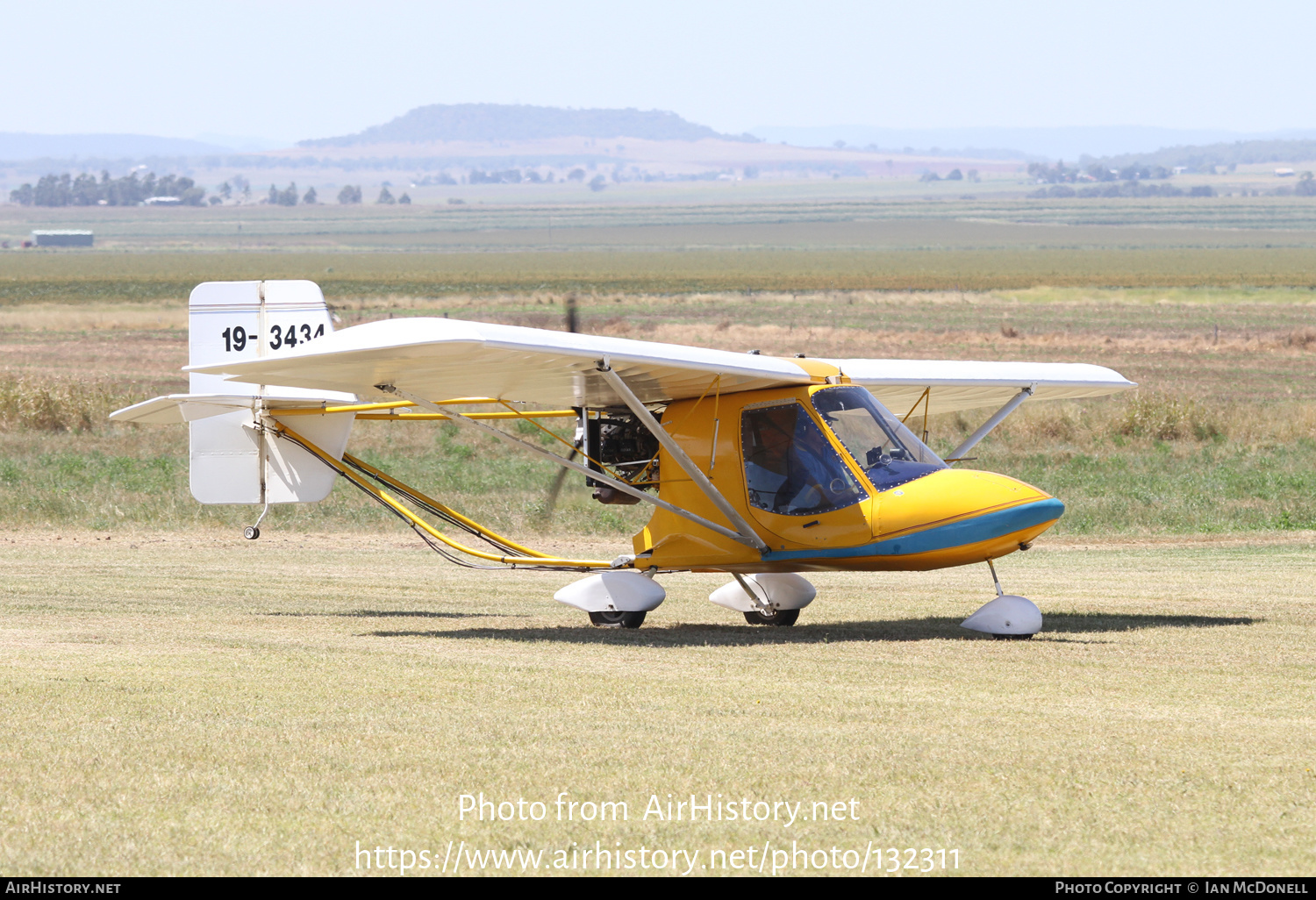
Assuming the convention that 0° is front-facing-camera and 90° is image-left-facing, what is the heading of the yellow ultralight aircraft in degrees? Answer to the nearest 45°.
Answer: approximately 315°
